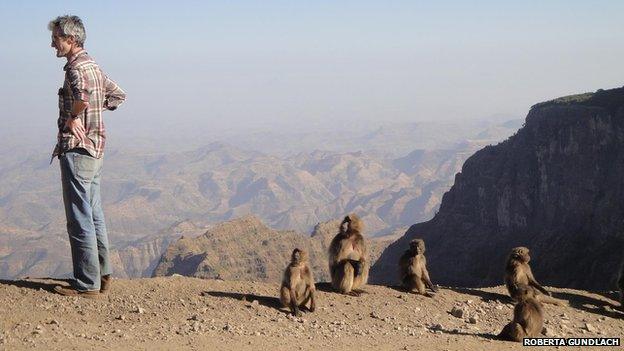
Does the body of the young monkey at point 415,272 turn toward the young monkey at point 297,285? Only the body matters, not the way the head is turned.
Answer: no

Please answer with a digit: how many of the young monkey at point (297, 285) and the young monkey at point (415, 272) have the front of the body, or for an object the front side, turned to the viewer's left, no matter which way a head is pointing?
0
